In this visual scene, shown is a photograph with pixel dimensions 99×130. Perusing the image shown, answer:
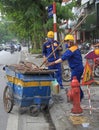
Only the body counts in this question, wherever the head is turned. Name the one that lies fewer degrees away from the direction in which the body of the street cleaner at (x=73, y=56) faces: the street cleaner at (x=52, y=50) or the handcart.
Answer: the handcart

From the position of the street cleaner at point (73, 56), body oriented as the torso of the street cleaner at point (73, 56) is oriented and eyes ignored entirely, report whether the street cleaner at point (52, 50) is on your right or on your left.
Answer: on your right

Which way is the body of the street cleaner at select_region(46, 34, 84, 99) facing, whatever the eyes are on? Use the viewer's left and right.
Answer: facing to the left of the viewer
